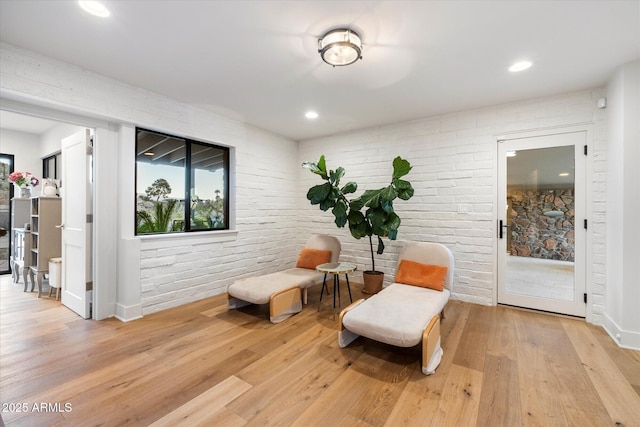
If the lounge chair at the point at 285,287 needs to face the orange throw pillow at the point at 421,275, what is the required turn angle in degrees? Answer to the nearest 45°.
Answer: approximately 135° to its left

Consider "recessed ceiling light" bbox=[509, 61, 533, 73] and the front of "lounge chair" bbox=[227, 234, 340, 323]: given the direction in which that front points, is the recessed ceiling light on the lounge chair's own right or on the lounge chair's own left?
on the lounge chair's own left

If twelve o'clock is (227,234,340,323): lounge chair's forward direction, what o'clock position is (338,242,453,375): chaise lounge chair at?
The chaise lounge chair is roughly at 9 o'clock from the lounge chair.

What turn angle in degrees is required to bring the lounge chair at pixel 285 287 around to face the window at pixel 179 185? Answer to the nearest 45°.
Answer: approximately 45° to its right

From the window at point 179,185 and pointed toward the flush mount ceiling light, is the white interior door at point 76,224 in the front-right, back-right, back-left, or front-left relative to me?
back-right

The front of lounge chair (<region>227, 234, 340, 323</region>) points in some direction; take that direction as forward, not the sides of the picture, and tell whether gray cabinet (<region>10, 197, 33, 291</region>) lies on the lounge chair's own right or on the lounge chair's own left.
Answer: on the lounge chair's own right

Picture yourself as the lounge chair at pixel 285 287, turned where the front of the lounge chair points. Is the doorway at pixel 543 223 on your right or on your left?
on your left

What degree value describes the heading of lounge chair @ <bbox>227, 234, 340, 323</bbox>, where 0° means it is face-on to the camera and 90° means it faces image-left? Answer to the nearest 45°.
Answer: approximately 45°
